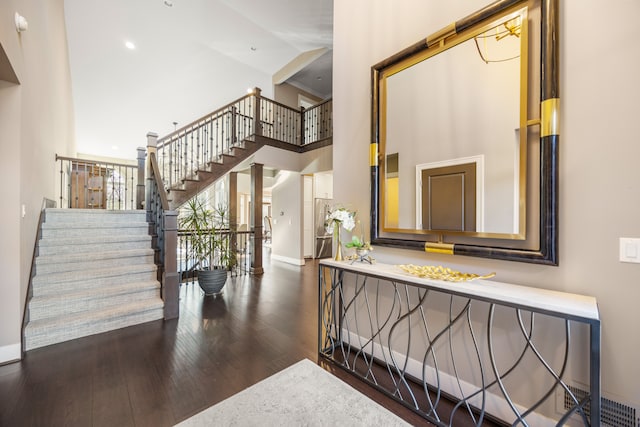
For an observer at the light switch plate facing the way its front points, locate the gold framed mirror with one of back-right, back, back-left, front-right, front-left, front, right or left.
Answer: right

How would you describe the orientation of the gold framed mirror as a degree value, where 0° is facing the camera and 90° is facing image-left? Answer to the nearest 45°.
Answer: approximately 45°

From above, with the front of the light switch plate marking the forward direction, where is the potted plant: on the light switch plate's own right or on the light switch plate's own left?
on the light switch plate's own right

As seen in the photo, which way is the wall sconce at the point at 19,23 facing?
to the viewer's right

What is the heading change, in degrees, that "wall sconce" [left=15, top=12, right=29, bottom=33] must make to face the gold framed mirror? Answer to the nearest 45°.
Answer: approximately 45° to its right

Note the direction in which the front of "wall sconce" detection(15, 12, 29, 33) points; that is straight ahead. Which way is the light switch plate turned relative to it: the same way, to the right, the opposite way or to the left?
the opposite way
